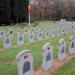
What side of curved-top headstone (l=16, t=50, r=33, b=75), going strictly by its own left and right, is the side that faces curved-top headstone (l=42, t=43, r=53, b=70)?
left

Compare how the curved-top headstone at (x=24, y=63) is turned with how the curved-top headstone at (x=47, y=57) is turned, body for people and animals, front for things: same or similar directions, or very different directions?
same or similar directions

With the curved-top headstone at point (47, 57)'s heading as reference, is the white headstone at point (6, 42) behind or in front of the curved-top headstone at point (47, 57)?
behind

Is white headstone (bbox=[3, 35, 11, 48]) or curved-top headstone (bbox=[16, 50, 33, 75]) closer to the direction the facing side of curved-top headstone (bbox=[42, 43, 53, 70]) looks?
the curved-top headstone

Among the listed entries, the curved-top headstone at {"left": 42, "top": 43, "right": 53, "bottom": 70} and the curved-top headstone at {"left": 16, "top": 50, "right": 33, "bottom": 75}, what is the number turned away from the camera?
0

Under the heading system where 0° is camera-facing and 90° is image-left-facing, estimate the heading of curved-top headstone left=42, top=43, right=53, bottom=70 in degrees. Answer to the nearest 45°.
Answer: approximately 315°

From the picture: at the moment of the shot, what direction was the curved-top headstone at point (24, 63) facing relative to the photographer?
facing the viewer and to the right of the viewer
